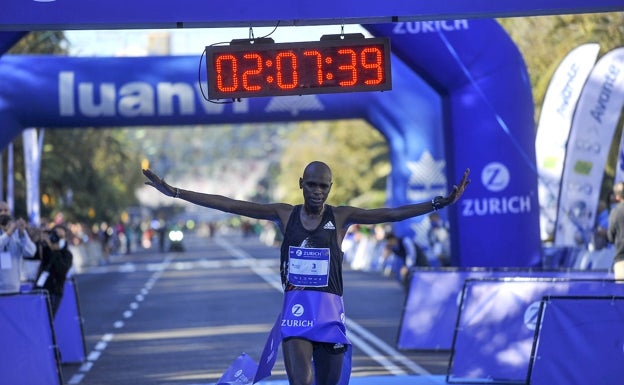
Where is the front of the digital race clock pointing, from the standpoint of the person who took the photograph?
facing the viewer

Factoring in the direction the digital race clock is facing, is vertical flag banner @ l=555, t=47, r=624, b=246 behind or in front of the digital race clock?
behind

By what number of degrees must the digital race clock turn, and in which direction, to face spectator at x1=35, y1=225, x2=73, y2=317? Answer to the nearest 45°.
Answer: approximately 135° to its right

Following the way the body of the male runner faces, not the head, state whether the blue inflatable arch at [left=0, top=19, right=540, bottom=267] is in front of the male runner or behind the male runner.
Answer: behind

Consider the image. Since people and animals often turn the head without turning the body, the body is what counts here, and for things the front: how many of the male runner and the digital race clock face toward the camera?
2

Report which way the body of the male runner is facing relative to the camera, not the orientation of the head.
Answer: toward the camera

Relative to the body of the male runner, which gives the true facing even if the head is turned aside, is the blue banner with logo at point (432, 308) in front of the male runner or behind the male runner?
behind
